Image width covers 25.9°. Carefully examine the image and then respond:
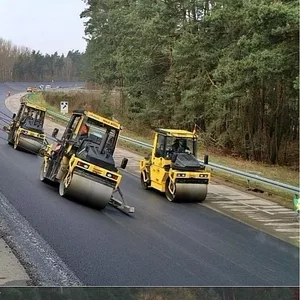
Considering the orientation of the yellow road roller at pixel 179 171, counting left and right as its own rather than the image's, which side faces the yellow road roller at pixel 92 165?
right

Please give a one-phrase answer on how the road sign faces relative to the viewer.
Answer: facing the viewer

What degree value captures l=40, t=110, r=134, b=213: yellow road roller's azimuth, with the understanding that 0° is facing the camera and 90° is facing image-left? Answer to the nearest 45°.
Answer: approximately 315°

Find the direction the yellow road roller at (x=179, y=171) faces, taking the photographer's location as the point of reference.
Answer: facing the viewer and to the right of the viewer

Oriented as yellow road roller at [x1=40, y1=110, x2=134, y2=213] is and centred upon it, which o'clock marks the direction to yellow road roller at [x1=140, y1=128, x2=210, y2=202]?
yellow road roller at [x1=140, y1=128, x2=210, y2=202] is roughly at 9 o'clock from yellow road roller at [x1=40, y1=110, x2=134, y2=213].
